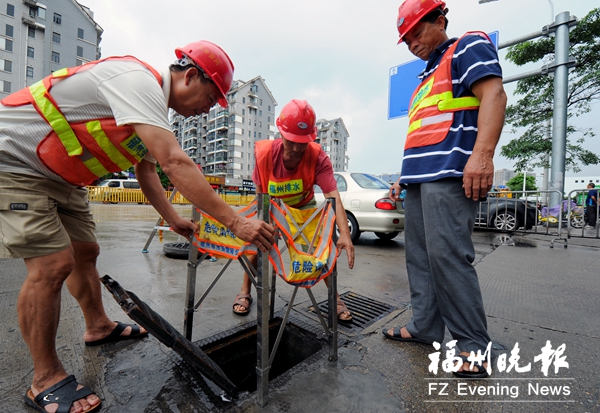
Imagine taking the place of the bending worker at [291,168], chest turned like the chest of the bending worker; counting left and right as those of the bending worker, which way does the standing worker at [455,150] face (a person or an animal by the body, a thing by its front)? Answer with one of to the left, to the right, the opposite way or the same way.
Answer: to the right

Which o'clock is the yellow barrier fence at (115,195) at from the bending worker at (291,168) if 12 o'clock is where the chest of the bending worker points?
The yellow barrier fence is roughly at 5 o'clock from the bending worker.

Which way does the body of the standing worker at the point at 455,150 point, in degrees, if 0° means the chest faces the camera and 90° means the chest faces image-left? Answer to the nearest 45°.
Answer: approximately 45°

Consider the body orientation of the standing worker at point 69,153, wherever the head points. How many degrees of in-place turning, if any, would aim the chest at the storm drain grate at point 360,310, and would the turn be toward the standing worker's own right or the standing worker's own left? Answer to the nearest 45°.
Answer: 0° — they already face it

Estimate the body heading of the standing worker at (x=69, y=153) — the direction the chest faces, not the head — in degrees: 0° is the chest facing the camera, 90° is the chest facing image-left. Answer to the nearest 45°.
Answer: approximately 270°
